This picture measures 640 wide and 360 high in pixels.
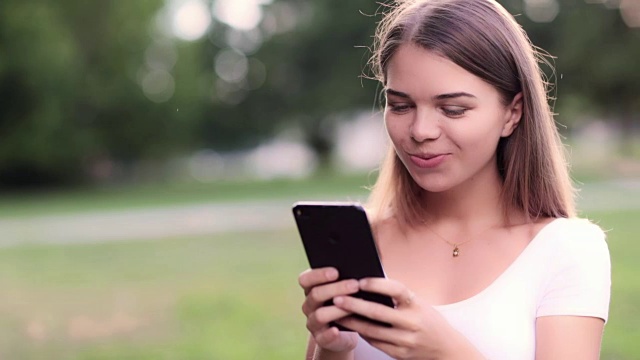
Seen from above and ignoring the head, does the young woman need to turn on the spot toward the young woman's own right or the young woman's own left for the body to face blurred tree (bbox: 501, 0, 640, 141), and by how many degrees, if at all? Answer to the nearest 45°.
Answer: approximately 135° to the young woman's own right

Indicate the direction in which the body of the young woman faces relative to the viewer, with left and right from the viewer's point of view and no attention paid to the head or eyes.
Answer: facing the viewer and to the left of the viewer

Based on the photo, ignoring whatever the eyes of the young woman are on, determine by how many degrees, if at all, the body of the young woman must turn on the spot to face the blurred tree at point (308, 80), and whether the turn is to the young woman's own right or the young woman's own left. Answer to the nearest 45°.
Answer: approximately 135° to the young woman's own right

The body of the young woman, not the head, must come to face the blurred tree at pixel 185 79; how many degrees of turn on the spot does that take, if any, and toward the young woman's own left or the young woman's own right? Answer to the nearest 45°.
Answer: approximately 135° to the young woman's own right

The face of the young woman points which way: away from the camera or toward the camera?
toward the camera

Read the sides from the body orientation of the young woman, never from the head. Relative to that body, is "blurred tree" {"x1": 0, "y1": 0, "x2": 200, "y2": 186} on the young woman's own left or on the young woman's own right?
on the young woman's own right

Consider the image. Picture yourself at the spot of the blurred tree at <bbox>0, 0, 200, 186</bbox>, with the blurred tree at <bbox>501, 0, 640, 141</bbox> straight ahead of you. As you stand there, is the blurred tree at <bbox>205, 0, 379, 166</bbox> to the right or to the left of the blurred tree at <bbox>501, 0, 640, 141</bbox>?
left
